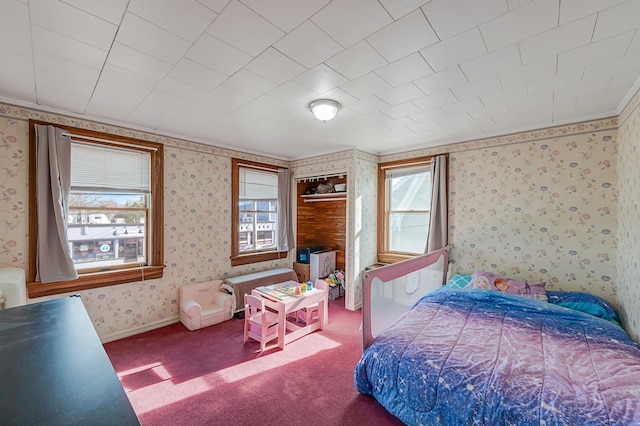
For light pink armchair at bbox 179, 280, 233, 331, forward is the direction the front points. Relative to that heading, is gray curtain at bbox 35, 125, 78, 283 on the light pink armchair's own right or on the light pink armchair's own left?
on the light pink armchair's own right

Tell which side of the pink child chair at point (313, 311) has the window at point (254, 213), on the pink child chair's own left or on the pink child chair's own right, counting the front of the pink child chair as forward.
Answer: on the pink child chair's own right

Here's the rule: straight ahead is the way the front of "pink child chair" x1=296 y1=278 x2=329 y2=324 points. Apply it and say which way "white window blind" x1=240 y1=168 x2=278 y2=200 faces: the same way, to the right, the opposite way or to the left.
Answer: to the left

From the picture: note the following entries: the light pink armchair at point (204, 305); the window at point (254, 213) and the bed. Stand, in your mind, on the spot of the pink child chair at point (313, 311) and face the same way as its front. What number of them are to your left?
1

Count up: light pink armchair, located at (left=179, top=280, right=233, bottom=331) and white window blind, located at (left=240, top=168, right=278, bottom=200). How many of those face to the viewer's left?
0

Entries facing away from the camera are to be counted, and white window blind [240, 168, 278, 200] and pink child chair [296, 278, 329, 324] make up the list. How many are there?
0

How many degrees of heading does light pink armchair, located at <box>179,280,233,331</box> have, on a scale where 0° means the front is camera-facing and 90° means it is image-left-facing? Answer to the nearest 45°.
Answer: approximately 315°

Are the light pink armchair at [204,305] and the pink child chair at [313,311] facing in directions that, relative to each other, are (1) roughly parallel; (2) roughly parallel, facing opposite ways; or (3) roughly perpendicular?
roughly perpendicular

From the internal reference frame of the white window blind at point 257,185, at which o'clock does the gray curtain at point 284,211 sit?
The gray curtain is roughly at 10 o'clock from the white window blind.

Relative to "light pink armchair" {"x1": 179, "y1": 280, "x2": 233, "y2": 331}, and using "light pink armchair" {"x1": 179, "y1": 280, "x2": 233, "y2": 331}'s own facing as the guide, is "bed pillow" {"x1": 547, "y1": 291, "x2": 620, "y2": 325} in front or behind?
in front

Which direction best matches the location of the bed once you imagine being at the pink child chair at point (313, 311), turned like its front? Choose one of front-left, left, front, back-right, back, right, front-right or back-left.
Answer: left
